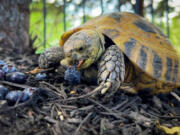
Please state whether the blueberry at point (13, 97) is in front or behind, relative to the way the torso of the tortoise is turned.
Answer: in front

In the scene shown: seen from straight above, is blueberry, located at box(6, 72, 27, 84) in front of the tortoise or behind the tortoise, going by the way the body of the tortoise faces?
in front

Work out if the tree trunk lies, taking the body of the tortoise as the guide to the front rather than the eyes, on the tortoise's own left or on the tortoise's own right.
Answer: on the tortoise's own right

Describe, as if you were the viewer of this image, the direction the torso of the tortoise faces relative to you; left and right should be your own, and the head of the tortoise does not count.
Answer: facing the viewer and to the left of the viewer
